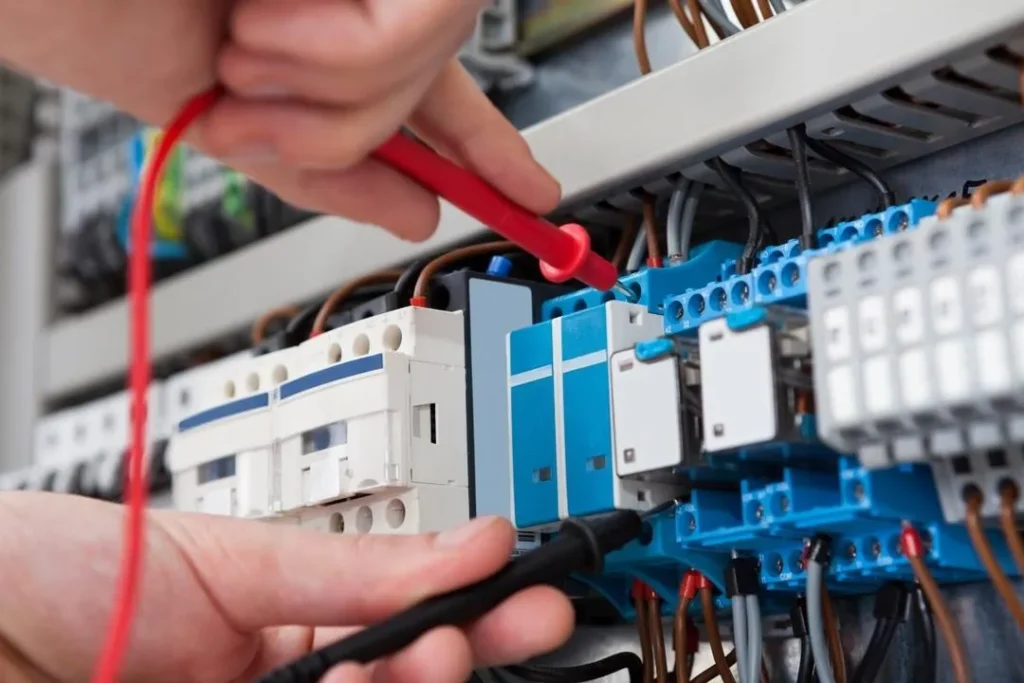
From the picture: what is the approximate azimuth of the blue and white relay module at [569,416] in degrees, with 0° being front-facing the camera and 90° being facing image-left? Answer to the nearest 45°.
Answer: approximately 45°

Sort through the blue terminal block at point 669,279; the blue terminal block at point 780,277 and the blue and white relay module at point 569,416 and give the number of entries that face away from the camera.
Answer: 0

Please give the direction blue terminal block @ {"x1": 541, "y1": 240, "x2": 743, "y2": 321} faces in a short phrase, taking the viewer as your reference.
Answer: facing the viewer and to the left of the viewer

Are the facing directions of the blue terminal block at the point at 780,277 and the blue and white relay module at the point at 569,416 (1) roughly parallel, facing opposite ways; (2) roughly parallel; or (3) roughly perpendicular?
roughly parallel

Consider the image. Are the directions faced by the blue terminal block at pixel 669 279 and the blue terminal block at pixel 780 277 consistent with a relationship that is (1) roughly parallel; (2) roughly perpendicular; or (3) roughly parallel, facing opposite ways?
roughly parallel
